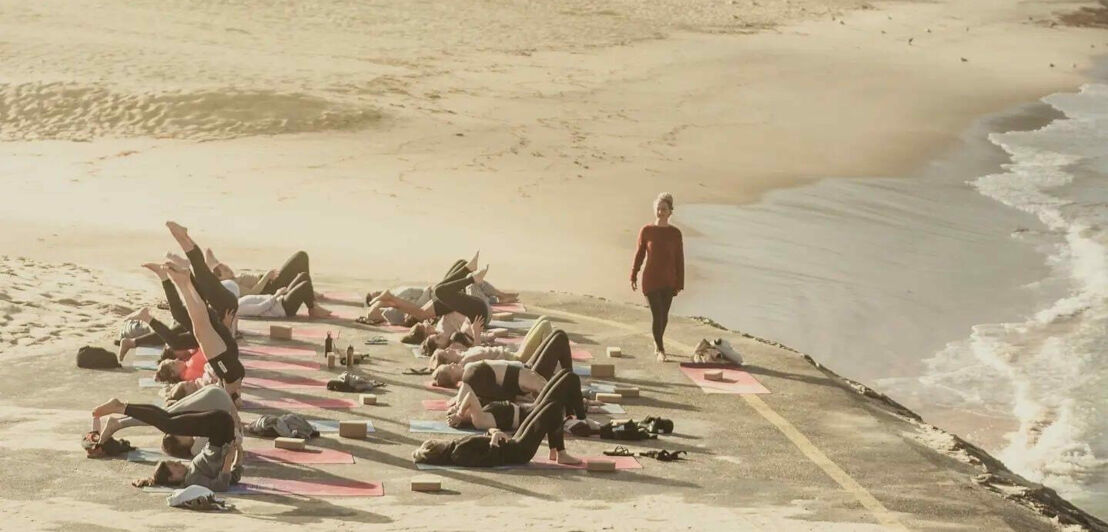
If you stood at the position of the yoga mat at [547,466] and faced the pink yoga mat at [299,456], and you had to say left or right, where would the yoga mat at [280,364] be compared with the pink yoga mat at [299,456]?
right

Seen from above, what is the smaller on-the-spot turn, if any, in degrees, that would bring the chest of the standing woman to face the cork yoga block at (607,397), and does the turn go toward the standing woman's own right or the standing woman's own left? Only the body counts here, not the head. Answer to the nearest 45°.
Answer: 0° — they already face it

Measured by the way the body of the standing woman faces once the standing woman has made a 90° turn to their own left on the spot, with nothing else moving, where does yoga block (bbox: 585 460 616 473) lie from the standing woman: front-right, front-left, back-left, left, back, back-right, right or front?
right

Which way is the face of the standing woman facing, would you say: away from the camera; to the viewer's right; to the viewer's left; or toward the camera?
toward the camera

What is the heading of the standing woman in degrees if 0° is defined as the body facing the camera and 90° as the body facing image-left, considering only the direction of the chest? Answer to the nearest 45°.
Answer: approximately 0°

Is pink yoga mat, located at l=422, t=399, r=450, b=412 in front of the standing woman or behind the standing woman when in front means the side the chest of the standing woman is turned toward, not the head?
in front

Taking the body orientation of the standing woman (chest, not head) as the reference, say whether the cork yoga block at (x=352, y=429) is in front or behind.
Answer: in front

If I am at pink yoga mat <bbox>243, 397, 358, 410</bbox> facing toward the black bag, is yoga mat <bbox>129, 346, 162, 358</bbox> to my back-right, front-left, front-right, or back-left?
front-right

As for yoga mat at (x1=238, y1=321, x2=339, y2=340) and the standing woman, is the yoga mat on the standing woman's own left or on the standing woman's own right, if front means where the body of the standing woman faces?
on the standing woman's own right

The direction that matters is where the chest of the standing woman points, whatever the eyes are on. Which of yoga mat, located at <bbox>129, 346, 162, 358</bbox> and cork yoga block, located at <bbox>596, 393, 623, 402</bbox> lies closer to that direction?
the cork yoga block

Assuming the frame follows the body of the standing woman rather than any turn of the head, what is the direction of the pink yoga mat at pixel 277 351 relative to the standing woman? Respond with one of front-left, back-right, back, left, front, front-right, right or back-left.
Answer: right

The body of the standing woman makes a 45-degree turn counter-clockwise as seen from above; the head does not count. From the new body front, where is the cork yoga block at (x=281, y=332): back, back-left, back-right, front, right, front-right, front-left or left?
back-right

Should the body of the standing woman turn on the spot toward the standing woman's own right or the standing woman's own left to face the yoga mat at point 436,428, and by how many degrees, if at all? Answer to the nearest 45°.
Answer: approximately 45° to the standing woman's own right
